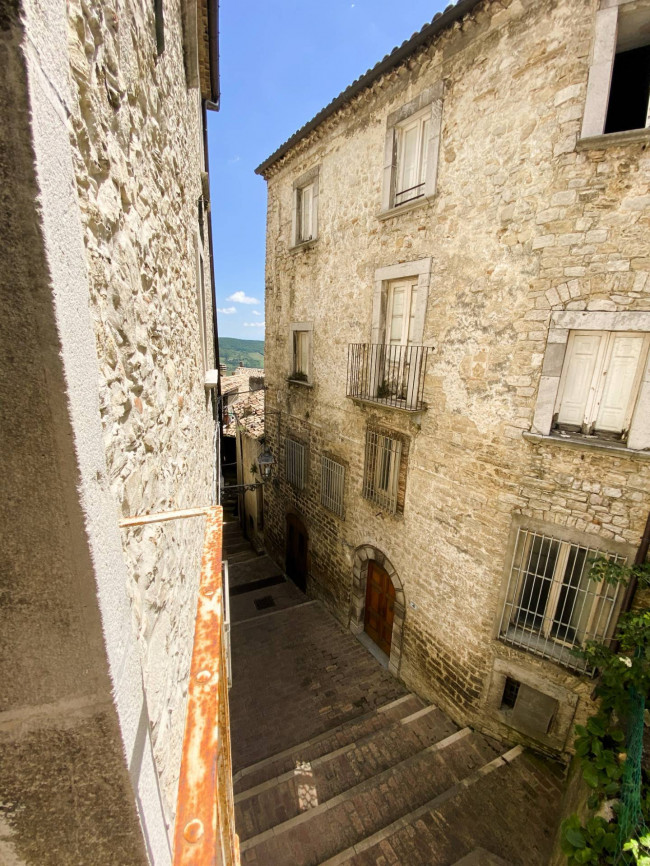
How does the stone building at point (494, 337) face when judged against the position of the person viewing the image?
facing the viewer and to the left of the viewer

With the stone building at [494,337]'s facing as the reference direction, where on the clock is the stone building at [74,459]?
the stone building at [74,459] is roughly at 11 o'clock from the stone building at [494,337].

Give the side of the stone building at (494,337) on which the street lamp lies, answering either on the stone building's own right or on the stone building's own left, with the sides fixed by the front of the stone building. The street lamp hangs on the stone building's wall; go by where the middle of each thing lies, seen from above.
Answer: on the stone building's own right

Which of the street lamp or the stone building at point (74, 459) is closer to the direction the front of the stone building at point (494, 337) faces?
the stone building

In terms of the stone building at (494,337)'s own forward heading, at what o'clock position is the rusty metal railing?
The rusty metal railing is roughly at 11 o'clock from the stone building.
